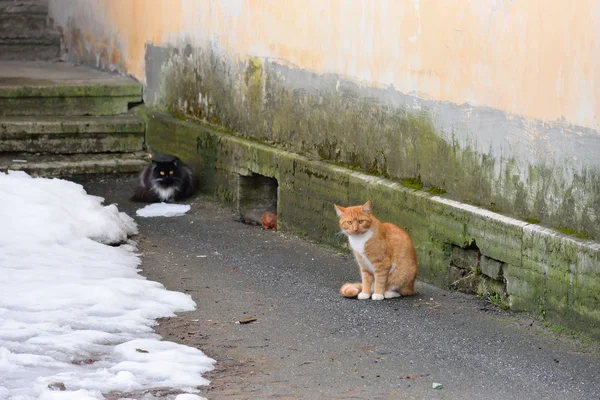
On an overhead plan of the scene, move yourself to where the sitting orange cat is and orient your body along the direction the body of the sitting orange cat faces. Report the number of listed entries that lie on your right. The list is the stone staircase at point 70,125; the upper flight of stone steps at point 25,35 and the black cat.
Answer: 3

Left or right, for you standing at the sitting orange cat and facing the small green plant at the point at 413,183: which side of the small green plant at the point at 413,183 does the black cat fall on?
left

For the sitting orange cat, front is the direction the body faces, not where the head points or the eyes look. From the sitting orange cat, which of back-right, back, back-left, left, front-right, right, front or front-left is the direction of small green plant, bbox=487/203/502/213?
back-left

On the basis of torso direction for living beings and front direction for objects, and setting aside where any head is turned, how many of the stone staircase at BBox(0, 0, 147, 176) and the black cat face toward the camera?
2

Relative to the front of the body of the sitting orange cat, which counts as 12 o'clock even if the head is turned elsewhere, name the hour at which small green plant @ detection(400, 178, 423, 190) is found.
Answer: The small green plant is roughly at 5 o'clock from the sitting orange cat.

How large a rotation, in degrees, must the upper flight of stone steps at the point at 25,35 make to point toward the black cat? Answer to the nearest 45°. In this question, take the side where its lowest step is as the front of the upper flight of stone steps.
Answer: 0° — it already faces it

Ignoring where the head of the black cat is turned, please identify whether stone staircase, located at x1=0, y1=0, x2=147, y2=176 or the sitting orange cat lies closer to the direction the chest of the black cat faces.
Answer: the sitting orange cat

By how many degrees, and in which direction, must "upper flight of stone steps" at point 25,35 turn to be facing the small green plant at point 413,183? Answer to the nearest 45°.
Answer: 0° — it already faces it

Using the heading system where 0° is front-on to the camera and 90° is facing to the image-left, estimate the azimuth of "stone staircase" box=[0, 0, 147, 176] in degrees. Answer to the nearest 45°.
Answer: approximately 0°

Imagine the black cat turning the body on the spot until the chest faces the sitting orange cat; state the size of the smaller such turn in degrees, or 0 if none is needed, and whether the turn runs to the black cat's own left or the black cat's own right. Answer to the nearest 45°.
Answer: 0° — it already faces it

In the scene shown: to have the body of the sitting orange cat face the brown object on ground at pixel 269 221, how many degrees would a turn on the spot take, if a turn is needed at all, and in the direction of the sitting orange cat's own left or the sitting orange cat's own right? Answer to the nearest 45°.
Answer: approximately 90° to the sitting orange cat's own right

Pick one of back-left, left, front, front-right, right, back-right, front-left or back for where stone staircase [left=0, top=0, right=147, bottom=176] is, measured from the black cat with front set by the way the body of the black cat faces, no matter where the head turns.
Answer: back-right

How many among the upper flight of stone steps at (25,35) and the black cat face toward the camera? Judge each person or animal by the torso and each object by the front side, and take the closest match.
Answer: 2
